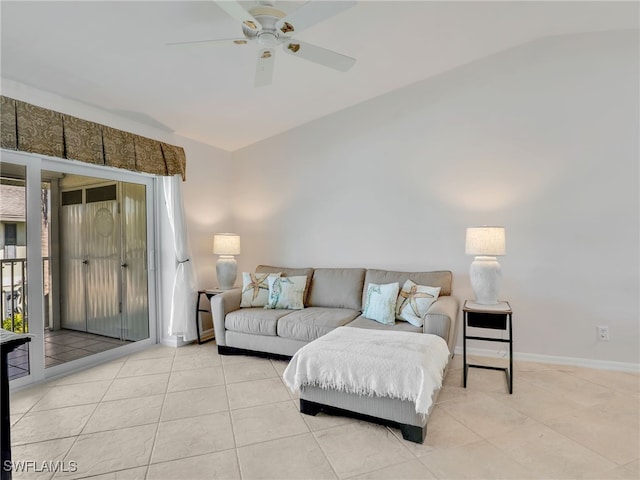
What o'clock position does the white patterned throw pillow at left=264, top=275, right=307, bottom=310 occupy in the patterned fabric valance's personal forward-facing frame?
The white patterned throw pillow is roughly at 11 o'clock from the patterned fabric valance.

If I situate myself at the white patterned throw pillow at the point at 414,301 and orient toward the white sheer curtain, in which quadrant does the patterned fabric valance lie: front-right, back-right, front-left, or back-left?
front-left

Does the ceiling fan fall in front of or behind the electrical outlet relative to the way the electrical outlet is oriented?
in front

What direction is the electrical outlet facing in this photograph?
toward the camera

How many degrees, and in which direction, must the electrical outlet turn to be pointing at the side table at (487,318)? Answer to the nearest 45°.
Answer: approximately 45° to its right

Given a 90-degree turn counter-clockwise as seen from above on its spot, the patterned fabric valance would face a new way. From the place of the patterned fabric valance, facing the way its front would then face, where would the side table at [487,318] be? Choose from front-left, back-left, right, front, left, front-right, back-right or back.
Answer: right

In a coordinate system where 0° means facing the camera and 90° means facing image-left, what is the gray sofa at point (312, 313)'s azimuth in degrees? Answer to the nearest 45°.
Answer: approximately 45°

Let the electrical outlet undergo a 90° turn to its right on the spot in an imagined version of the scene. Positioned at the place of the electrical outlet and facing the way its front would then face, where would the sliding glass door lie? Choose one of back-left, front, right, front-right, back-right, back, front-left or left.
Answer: front-left

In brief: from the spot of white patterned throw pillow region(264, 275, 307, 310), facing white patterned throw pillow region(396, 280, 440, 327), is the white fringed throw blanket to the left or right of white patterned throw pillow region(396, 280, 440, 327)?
right

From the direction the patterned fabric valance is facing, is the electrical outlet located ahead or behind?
ahead

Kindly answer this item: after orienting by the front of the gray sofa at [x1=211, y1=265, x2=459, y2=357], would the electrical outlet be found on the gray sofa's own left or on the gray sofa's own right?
on the gray sofa's own left

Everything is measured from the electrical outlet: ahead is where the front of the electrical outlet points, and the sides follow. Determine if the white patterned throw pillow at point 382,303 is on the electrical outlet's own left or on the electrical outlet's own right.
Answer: on the electrical outlet's own right

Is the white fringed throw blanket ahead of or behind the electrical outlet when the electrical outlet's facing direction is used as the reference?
ahead

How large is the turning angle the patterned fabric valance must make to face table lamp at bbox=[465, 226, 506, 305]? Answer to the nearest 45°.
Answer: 0° — it already faces it

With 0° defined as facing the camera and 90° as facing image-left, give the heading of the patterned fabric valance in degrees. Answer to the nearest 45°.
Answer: approximately 315°

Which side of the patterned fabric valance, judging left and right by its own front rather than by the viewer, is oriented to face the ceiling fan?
front

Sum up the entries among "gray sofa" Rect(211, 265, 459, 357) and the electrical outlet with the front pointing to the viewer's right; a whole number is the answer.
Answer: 0

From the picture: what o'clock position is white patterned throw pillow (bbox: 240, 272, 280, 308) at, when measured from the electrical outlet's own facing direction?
The white patterned throw pillow is roughly at 2 o'clock from the electrical outlet.

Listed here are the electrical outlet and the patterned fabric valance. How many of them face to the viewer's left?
0
